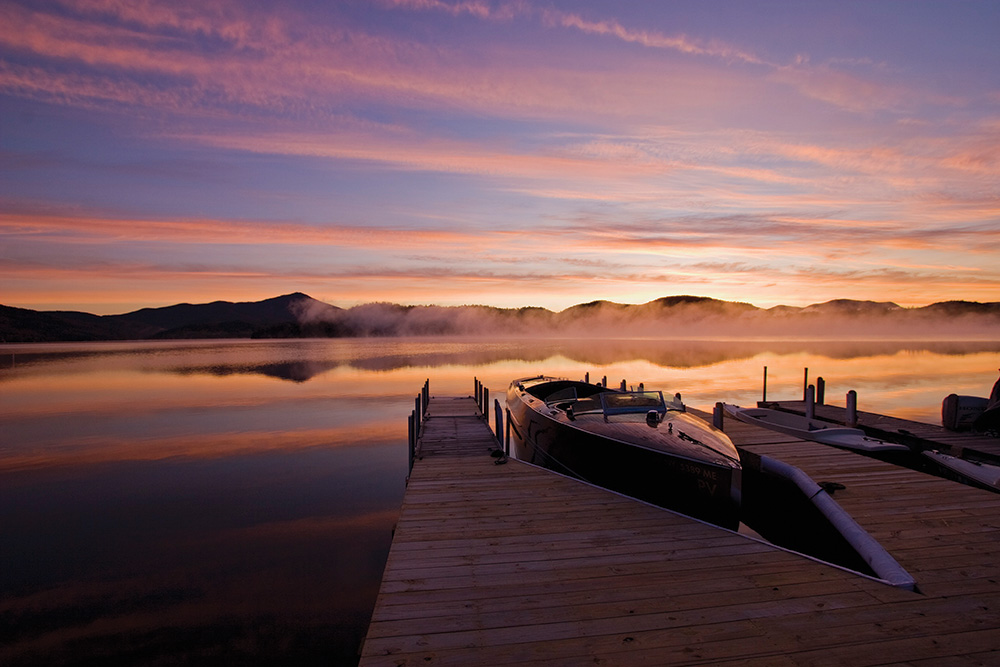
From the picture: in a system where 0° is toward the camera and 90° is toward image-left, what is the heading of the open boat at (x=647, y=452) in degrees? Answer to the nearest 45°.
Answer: approximately 315°

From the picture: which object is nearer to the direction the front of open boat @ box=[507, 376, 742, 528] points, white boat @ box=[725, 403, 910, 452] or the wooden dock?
the wooden dock
